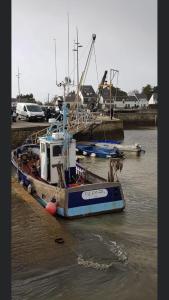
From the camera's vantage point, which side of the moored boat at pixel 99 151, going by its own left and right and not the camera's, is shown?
left

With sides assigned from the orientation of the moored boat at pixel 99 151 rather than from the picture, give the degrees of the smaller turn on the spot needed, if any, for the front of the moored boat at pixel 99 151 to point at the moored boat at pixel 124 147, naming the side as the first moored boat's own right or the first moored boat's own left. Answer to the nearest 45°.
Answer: approximately 135° to the first moored boat's own right

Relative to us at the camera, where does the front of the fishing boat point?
facing away from the viewer and to the left of the viewer

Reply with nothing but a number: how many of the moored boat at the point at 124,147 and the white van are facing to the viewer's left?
1
